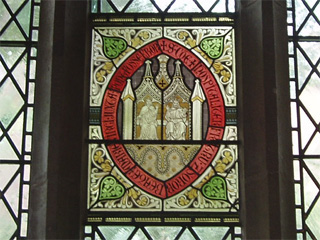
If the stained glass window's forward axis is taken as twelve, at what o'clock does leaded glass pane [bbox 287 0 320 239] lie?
The leaded glass pane is roughly at 9 o'clock from the stained glass window.

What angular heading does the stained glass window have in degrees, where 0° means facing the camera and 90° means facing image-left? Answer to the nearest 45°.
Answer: approximately 0°

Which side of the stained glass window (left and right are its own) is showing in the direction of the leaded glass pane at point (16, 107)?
right
